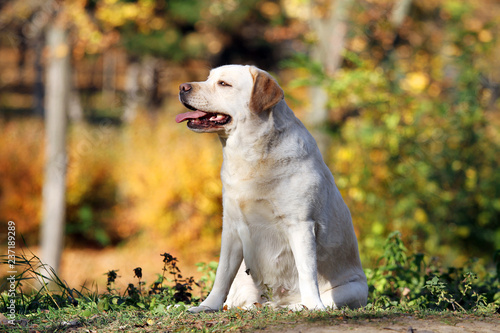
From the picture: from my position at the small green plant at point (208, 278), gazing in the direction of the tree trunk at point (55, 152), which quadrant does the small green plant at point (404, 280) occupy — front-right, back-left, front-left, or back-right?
back-right

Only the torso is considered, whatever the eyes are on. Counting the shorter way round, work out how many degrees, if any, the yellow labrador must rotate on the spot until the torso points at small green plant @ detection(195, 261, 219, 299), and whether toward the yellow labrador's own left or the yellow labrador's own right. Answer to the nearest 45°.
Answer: approximately 135° to the yellow labrador's own right

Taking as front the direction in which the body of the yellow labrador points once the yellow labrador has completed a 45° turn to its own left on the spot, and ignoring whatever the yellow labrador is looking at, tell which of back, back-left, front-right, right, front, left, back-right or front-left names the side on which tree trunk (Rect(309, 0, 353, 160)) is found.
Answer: back

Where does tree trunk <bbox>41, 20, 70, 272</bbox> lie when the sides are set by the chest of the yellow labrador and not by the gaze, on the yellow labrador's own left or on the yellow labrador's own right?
on the yellow labrador's own right

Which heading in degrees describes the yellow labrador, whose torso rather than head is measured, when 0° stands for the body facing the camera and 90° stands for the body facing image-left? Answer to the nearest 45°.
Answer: approximately 45°

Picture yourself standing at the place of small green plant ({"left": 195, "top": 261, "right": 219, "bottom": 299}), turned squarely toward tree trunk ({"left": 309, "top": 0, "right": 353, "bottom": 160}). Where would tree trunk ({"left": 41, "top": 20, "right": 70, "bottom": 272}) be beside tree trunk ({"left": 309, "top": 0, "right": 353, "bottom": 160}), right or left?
left
